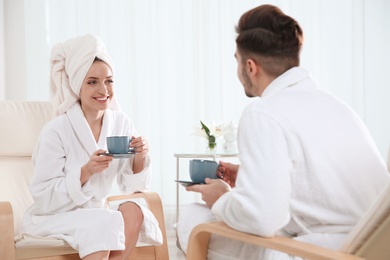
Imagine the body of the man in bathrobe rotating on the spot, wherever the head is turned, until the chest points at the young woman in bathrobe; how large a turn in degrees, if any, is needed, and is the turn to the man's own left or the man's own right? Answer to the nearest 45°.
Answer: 0° — they already face them

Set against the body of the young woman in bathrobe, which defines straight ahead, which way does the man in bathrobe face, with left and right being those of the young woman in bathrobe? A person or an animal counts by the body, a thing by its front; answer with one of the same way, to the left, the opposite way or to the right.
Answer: the opposite way

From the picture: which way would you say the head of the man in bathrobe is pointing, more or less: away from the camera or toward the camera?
away from the camera

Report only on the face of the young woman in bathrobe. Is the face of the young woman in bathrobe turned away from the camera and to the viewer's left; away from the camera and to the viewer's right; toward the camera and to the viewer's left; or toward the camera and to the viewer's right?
toward the camera and to the viewer's right

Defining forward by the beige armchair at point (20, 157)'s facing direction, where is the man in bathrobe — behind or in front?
in front

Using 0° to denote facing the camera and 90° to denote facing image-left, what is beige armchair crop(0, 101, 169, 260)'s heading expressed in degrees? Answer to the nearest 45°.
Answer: approximately 315°

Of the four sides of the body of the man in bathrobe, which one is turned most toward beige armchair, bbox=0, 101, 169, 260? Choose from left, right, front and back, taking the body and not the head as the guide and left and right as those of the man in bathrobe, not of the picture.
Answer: front

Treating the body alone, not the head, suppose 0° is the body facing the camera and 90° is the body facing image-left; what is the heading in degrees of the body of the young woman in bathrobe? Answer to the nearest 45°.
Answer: approximately 315°

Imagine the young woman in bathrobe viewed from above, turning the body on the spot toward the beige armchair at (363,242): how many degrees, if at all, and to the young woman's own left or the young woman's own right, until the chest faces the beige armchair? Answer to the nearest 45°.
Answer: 0° — they already face it

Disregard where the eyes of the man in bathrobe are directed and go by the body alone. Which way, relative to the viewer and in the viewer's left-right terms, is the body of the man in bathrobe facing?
facing away from the viewer and to the left of the viewer

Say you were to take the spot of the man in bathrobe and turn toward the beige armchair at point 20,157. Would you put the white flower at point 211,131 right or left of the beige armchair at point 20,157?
right
